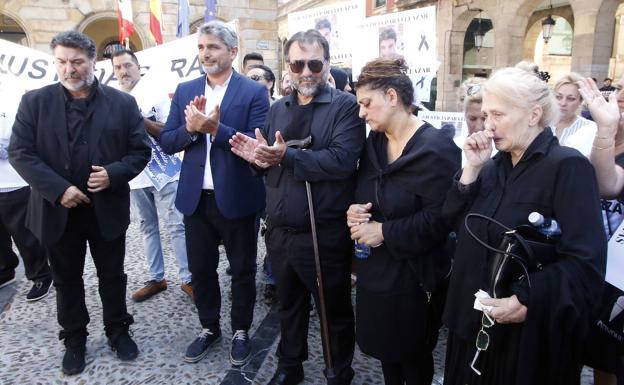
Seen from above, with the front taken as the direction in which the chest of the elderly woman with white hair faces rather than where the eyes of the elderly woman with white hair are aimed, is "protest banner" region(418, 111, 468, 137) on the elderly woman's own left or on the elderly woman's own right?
on the elderly woman's own right

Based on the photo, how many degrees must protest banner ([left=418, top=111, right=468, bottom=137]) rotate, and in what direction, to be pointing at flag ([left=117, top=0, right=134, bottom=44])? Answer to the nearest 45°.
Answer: approximately 90° to its right

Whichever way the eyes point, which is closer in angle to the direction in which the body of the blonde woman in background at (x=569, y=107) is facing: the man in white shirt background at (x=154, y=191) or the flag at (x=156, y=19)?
the man in white shirt background

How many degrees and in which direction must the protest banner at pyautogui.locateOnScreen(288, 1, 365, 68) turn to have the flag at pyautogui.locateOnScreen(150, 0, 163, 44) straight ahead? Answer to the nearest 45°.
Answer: approximately 135° to its right

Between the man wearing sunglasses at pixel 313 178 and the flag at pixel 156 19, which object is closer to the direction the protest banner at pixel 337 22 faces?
the man wearing sunglasses

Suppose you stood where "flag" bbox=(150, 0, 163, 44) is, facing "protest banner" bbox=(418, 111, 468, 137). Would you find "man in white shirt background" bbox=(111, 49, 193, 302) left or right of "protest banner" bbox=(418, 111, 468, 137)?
right

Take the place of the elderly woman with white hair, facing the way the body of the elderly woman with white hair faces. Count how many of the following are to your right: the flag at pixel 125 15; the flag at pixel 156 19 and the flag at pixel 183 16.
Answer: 3

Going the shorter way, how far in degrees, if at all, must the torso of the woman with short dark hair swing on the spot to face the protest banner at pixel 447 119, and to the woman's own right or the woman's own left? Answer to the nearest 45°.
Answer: approximately 135° to the woman's own right
